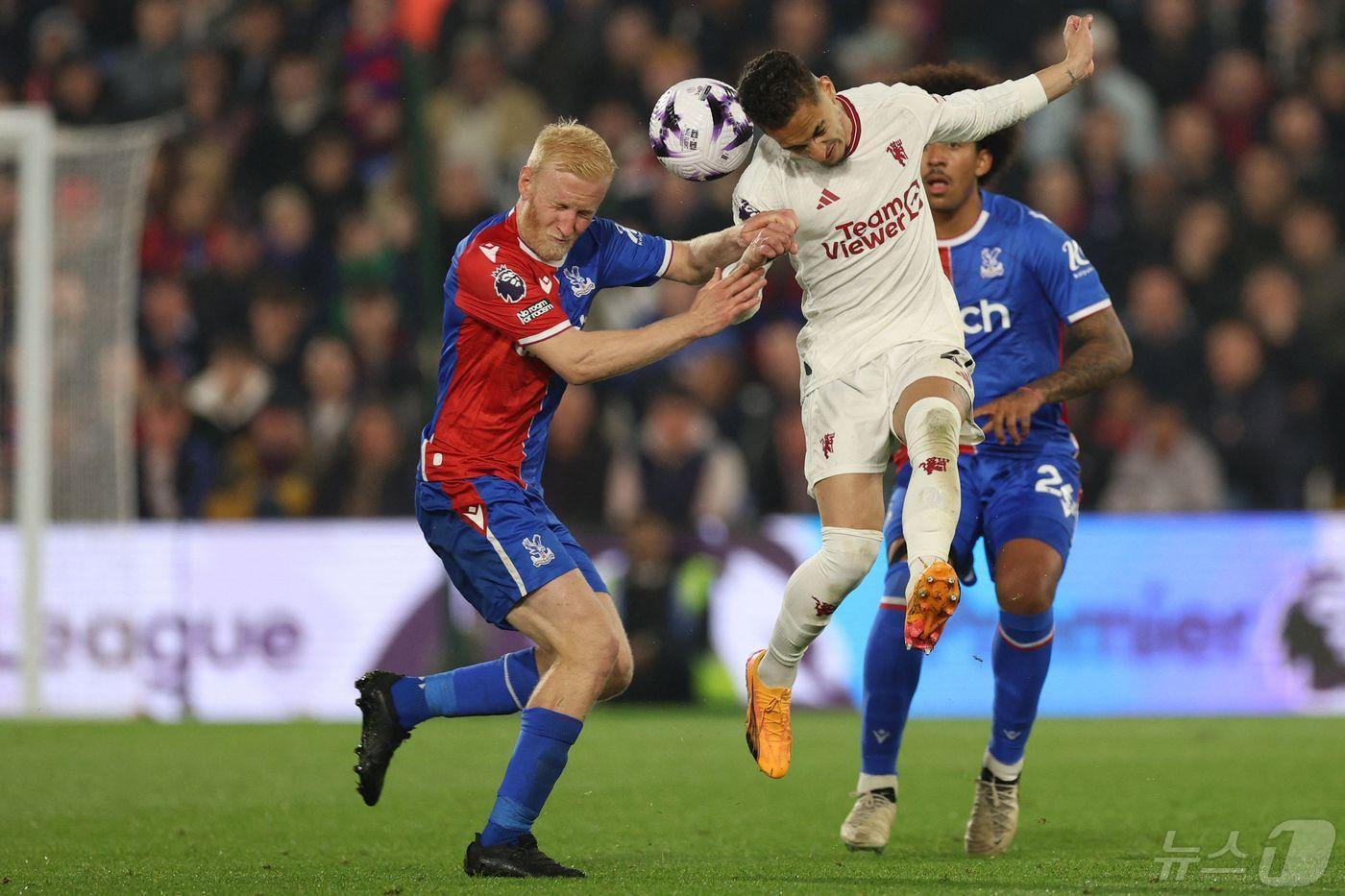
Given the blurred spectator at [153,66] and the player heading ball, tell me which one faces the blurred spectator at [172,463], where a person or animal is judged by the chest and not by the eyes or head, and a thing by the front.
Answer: the blurred spectator at [153,66]

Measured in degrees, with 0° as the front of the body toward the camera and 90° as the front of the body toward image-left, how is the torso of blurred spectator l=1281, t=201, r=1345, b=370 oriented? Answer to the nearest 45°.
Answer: approximately 0°

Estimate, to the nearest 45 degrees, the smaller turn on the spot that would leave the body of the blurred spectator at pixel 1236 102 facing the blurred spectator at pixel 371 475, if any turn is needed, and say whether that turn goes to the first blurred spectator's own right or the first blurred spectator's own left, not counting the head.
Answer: approximately 45° to the first blurred spectator's own right

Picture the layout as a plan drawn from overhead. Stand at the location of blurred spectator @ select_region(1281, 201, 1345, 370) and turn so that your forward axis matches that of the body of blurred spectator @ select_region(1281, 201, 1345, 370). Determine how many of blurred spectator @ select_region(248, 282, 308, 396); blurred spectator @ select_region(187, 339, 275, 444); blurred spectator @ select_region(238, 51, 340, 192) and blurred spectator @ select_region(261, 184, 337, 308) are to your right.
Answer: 4

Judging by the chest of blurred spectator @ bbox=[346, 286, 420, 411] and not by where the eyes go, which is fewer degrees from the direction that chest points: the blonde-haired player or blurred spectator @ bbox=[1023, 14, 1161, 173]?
the blonde-haired player

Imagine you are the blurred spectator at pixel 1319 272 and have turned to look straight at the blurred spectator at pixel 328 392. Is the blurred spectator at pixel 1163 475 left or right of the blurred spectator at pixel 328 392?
left

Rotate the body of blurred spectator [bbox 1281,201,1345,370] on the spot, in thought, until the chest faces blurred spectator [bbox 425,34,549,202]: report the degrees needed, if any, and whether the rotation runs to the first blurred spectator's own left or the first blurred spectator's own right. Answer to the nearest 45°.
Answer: approximately 90° to the first blurred spectator's own right

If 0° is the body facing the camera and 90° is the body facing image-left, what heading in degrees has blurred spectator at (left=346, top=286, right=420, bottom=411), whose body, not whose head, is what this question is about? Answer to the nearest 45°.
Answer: approximately 0°

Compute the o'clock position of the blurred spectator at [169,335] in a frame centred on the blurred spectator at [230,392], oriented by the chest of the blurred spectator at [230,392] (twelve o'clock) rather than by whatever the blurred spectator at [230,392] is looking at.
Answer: the blurred spectator at [169,335] is roughly at 5 o'clock from the blurred spectator at [230,392].
